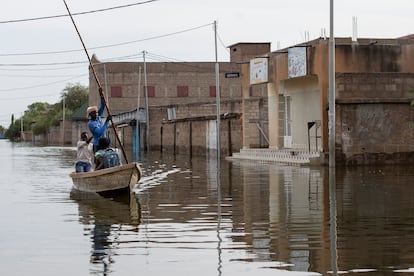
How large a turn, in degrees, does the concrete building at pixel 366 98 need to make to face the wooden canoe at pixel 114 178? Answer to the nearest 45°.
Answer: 0° — it already faces it

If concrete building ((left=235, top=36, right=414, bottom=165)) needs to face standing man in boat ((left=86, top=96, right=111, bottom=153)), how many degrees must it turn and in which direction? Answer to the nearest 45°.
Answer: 0° — it already faces them

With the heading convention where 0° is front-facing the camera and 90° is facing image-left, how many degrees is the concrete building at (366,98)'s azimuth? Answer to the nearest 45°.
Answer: approximately 45°

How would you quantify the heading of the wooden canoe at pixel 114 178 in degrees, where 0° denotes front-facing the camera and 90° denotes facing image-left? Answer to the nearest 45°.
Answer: approximately 315°

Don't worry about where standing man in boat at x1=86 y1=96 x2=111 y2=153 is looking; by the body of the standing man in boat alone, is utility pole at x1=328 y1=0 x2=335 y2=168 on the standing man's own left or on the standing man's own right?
on the standing man's own left
